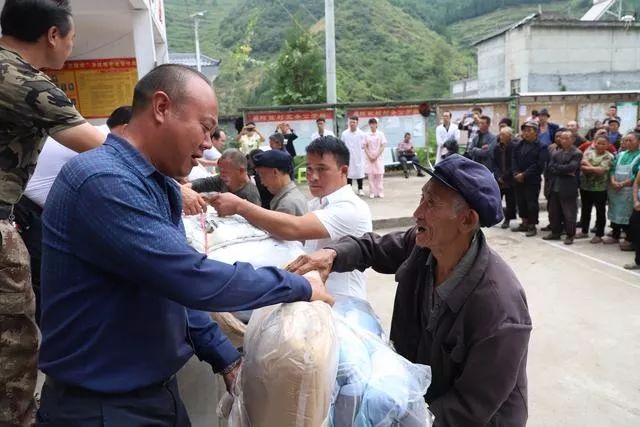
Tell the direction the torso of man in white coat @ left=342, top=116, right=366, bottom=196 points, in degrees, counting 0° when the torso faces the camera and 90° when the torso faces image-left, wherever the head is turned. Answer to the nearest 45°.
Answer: approximately 0°

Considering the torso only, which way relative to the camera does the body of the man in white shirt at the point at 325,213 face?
to the viewer's left

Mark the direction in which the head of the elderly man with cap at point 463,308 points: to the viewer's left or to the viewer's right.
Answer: to the viewer's left

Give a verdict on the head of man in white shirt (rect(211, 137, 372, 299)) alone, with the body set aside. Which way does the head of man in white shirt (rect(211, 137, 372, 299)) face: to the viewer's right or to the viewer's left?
to the viewer's left

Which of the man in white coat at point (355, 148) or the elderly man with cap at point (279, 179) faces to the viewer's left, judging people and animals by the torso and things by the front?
the elderly man with cap

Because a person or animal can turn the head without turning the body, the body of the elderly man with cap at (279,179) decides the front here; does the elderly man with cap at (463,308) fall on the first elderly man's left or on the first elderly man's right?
on the first elderly man's left

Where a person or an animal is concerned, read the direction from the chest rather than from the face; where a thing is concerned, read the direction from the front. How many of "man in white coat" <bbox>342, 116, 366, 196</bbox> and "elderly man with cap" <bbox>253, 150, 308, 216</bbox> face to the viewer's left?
1
